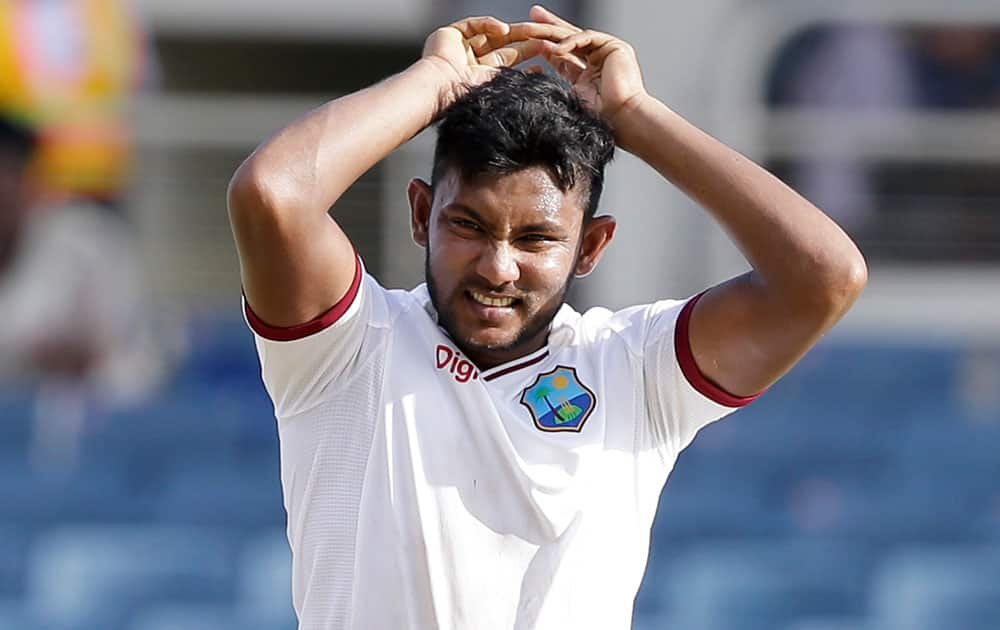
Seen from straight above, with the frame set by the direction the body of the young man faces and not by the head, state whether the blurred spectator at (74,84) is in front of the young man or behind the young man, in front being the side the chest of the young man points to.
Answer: behind

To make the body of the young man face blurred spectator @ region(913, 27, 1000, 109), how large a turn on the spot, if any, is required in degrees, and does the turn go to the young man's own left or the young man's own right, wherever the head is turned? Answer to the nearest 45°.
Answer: approximately 180°

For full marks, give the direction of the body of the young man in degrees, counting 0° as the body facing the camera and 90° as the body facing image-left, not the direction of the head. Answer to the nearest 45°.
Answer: approximately 0°

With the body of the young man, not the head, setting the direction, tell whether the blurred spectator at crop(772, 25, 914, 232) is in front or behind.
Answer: behind

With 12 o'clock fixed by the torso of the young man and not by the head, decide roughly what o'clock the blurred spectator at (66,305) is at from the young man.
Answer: The blurred spectator is roughly at 5 o'clock from the young man.
